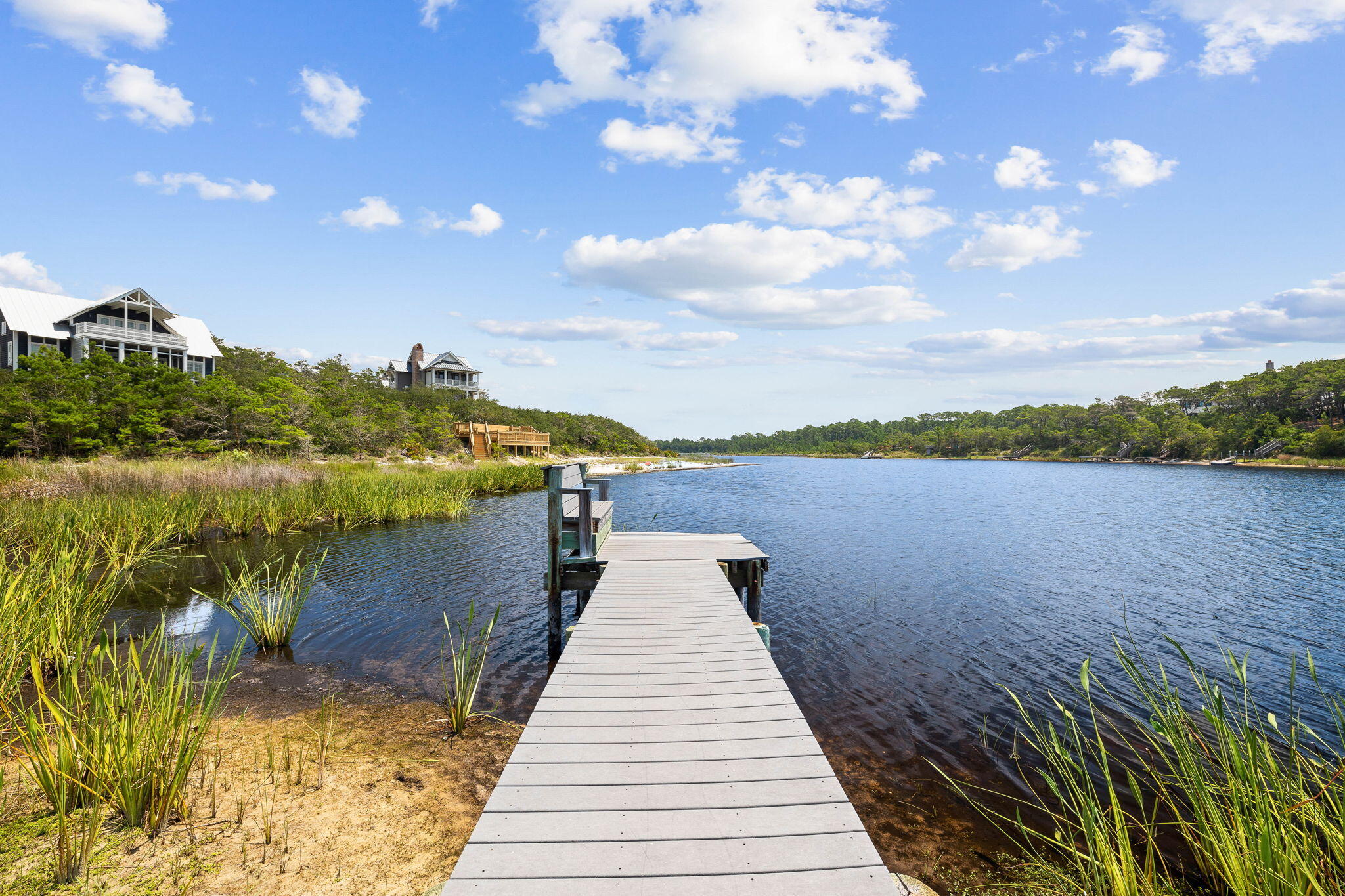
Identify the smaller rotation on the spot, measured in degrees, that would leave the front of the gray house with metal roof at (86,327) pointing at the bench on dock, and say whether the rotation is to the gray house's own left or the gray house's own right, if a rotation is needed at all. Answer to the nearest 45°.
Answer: approximately 45° to the gray house's own right

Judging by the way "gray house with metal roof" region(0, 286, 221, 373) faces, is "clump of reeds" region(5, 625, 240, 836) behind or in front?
in front

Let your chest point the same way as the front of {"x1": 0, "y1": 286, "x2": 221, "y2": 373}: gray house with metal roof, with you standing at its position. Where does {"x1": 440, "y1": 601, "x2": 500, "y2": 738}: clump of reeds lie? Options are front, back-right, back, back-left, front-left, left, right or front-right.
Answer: front-right

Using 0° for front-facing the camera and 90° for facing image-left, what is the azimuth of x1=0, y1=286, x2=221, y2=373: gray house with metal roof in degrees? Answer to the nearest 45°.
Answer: approximately 315°

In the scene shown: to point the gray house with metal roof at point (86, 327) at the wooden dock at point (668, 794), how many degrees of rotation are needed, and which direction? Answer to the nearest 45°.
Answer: approximately 45° to its right
